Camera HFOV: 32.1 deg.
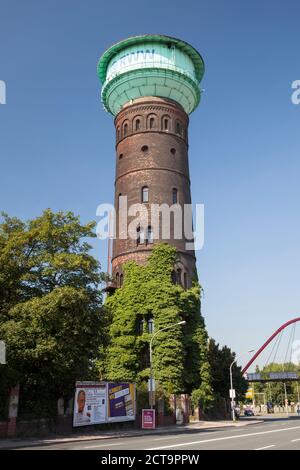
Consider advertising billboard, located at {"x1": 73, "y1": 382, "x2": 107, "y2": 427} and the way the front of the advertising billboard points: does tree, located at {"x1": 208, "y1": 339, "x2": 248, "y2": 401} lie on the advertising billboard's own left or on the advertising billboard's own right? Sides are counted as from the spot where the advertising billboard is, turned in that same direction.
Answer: on the advertising billboard's own left

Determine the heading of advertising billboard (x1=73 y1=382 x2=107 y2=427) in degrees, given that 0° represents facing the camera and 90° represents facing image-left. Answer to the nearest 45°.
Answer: approximately 315°

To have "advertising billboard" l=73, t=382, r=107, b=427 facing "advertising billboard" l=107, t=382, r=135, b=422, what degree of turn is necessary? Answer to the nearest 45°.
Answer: approximately 90° to its left
